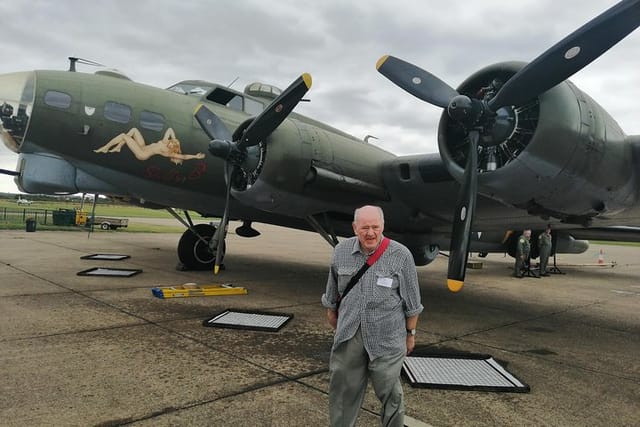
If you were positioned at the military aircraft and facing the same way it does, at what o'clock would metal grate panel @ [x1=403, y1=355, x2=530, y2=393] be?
The metal grate panel is roughly at 10 o'clock from the military aircraft.

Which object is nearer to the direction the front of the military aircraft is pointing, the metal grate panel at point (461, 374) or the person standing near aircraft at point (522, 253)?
the metal grate panel

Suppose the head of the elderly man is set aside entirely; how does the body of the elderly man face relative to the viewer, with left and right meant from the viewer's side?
facing the viewer

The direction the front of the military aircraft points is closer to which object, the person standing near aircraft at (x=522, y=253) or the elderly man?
the elderly man

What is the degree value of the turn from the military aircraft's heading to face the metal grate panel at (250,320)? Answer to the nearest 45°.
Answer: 0° — it already faces it

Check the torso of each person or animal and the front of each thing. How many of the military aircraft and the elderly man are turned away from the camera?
0

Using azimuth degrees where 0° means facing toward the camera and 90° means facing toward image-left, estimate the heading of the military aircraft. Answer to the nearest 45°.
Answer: approximately 45°

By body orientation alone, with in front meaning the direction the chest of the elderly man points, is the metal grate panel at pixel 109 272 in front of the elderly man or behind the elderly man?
behind

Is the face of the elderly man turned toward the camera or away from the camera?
toward the camera

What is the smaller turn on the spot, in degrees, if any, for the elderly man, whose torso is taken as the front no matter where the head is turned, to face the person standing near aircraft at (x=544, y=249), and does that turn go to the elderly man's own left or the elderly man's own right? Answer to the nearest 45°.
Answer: approximately 180°

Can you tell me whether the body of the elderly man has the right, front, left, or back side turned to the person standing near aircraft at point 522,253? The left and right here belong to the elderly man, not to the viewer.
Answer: back

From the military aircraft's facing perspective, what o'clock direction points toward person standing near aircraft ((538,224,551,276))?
The person standing near aircraft is roughly at 6 o'clock from the military aircraft.
